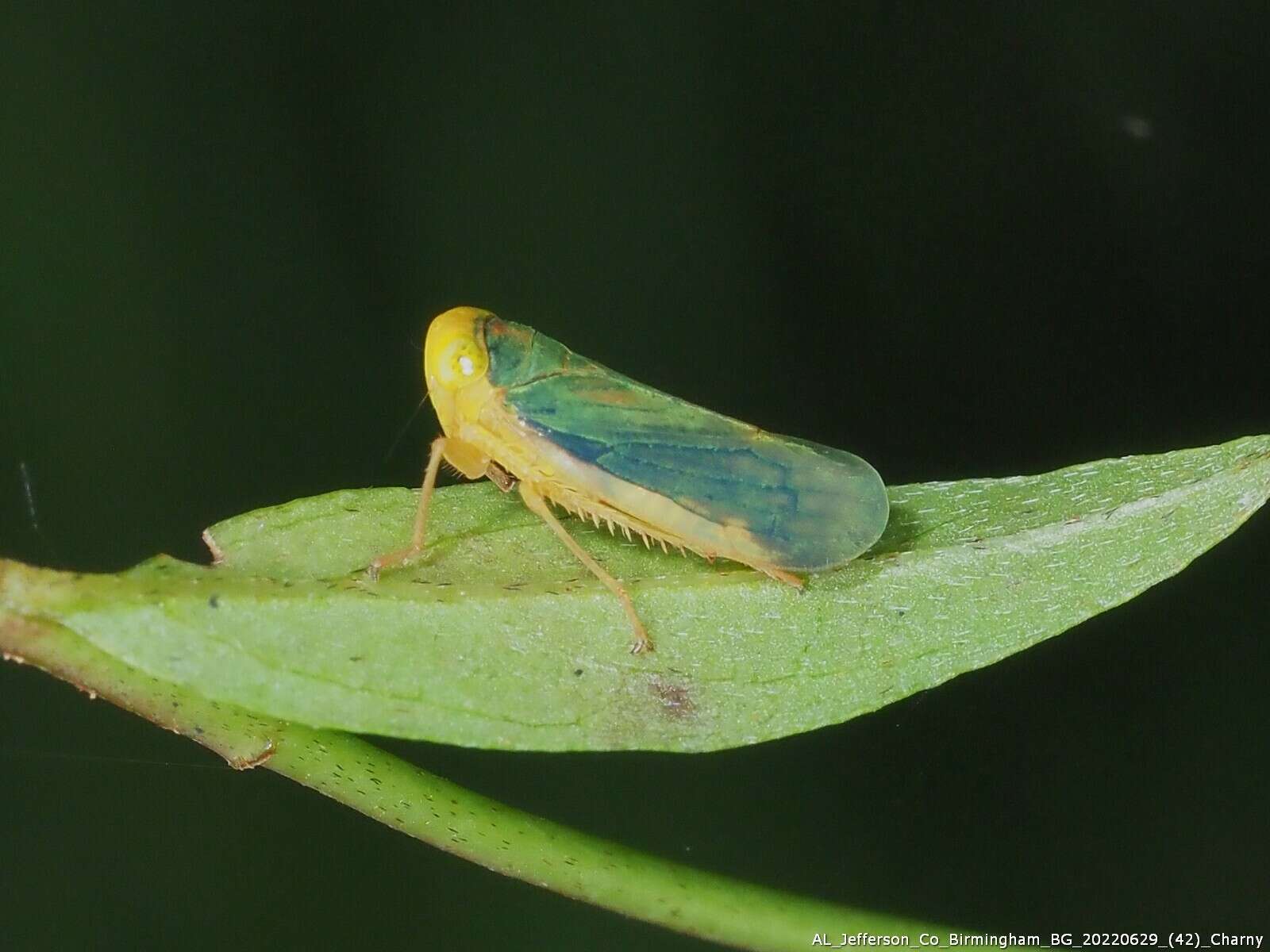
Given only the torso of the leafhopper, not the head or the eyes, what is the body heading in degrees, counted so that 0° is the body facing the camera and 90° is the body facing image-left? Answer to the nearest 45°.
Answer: approximately 90°
